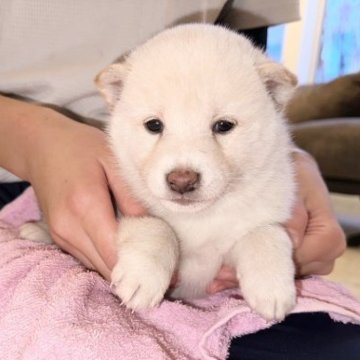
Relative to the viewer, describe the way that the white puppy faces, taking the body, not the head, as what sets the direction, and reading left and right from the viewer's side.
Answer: facing the viewer
